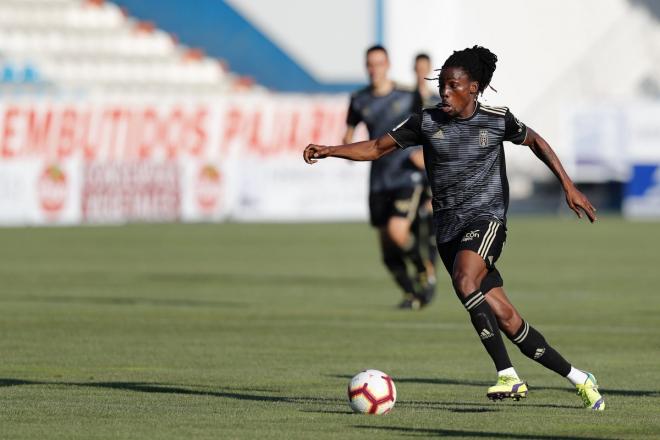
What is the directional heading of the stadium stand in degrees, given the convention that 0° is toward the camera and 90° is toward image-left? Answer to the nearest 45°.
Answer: approximately 0°

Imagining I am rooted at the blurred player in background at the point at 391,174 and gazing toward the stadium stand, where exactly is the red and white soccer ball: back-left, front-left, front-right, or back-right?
back-left

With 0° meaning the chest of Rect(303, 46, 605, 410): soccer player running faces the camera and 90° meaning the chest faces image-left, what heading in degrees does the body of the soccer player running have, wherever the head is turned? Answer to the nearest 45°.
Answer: approximately 45°

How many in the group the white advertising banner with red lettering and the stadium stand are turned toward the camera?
2

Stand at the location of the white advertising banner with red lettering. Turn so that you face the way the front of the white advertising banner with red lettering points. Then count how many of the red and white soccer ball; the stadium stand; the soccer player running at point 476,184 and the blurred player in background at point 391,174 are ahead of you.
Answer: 3

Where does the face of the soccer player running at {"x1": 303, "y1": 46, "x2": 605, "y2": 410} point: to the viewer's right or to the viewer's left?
to the viewer's left

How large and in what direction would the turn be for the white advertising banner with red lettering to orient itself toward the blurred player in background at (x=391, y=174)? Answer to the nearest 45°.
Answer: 0° — it already faces them

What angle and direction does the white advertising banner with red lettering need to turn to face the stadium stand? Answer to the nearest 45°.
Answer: approximately 180°
